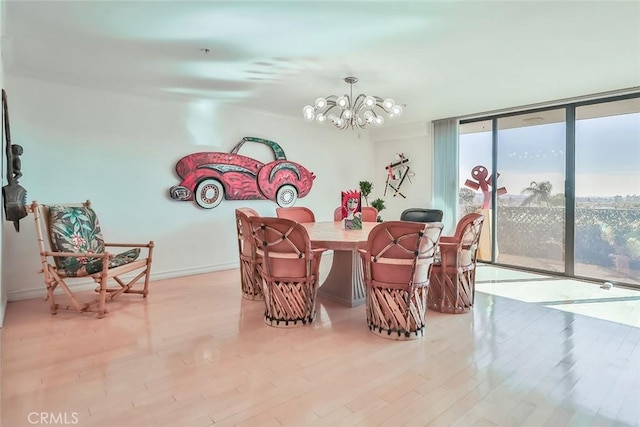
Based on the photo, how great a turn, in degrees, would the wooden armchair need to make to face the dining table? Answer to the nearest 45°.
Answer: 0° — it already faces it

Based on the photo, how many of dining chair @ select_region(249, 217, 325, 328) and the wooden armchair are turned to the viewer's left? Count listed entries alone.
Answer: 0

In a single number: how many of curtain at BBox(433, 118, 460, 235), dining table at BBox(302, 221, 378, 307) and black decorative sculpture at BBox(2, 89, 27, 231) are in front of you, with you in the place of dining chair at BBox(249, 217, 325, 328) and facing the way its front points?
2

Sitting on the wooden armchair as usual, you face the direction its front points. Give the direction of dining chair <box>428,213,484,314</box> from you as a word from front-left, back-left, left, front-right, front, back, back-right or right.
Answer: front

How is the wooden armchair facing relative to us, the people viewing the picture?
facing the viewer and to the right of the viewer

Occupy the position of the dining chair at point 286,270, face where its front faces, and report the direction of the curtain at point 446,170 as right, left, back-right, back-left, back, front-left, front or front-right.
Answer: front

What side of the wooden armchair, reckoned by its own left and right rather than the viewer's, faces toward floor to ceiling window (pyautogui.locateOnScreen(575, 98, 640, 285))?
front

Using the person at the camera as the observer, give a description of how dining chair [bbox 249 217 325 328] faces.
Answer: facing away from the viewer and to the right of the viewer

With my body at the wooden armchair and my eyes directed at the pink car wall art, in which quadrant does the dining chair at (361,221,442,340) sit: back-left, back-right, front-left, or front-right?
front-right

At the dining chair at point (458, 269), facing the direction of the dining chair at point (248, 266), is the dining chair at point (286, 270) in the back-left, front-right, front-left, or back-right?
front-left

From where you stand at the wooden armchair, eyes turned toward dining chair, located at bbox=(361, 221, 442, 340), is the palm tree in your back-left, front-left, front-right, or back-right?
front-left

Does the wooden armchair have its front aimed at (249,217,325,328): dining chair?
yes

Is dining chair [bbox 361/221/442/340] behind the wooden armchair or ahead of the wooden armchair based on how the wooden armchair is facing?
ahead

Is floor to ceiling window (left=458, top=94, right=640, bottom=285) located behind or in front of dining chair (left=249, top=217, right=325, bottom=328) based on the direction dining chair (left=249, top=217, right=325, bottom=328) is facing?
in front
